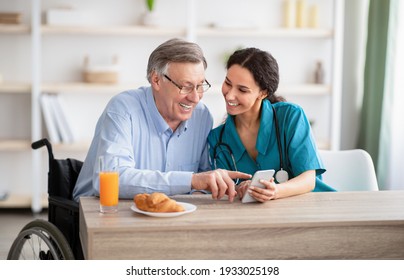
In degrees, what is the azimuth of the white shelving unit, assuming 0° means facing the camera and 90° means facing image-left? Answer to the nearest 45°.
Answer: approximately 0°

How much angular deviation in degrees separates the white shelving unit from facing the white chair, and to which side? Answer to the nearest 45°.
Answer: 0° — it already faces it

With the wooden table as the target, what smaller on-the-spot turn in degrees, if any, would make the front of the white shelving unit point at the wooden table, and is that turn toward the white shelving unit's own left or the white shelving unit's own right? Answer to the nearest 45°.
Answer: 0° — it already faces it

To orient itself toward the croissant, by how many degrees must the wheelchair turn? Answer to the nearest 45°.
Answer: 0° — it already faces it

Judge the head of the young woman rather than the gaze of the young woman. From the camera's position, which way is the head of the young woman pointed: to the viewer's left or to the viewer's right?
to the viewer's left

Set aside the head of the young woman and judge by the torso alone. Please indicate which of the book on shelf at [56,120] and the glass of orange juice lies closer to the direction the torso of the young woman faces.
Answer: the glass of orange juice

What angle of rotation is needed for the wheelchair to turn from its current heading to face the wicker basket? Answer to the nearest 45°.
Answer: approximately 135° to its left

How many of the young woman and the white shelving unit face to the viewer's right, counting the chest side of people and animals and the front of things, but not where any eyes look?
0

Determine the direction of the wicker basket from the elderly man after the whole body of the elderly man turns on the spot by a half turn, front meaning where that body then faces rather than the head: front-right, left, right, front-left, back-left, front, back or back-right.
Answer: front-right

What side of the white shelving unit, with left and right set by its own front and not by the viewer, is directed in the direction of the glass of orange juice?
front

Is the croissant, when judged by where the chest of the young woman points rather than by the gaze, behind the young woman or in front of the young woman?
in front

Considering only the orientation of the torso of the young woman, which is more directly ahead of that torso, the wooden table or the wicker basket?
the wooden table

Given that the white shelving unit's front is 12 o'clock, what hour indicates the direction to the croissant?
The croissant is roughly at 12 o'clock from the white shelving unit.

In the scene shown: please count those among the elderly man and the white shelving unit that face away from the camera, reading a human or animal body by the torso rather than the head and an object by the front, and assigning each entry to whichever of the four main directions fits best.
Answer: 0
